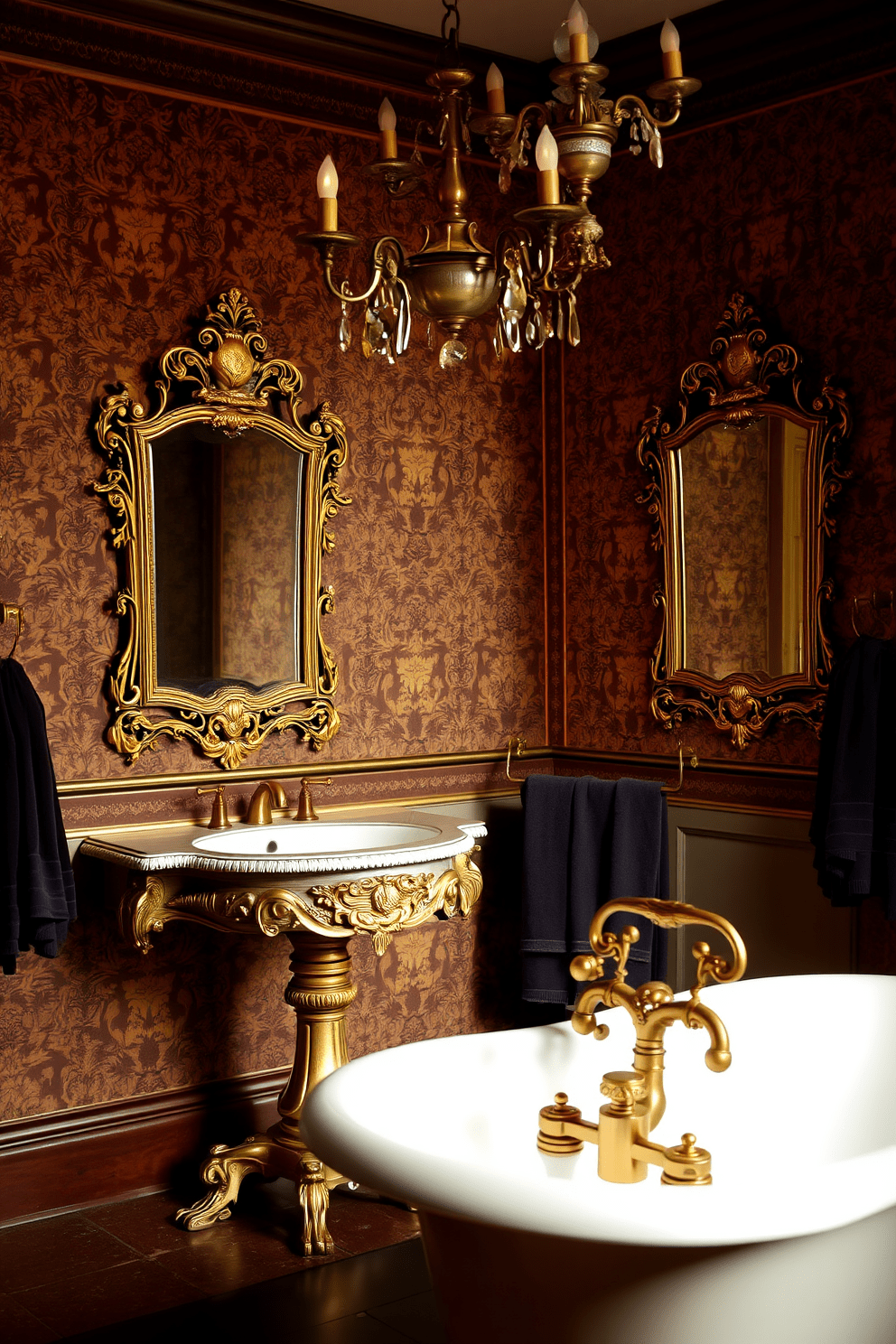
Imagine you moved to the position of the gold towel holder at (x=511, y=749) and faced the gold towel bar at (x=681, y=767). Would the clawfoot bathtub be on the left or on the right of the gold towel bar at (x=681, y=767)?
right

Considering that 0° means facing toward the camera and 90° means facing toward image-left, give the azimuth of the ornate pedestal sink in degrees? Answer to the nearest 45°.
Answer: approximately 315°

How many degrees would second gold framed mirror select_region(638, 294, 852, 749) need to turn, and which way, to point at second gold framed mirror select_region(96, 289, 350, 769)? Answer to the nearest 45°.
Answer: approximately 45° to its right

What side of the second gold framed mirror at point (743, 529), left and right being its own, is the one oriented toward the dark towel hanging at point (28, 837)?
front

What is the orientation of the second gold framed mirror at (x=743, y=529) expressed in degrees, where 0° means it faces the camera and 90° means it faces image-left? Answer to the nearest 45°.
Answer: approximately 45°

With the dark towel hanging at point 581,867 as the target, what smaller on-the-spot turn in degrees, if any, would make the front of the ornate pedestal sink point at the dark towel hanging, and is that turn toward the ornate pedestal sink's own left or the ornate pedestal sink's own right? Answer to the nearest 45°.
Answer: approximately 90° to the ornate pedestal sink's own left

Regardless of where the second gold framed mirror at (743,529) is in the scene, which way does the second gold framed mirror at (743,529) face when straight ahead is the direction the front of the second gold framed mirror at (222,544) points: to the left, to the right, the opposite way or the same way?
to the right

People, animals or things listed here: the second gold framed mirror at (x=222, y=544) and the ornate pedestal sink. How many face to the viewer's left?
0

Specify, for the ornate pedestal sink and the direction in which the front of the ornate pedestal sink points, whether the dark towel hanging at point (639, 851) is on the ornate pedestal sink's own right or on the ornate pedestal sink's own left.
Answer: on the ornate pedestal sink's own left

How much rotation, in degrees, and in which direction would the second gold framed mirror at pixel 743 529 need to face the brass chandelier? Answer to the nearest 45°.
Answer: approximately 45° to its left

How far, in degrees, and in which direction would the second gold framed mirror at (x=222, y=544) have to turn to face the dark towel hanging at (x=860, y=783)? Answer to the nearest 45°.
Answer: approximately 45° to its left

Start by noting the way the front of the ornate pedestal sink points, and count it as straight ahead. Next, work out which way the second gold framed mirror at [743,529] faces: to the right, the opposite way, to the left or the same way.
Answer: to the right

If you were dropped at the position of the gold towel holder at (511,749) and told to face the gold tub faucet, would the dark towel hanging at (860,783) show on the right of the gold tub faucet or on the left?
left
